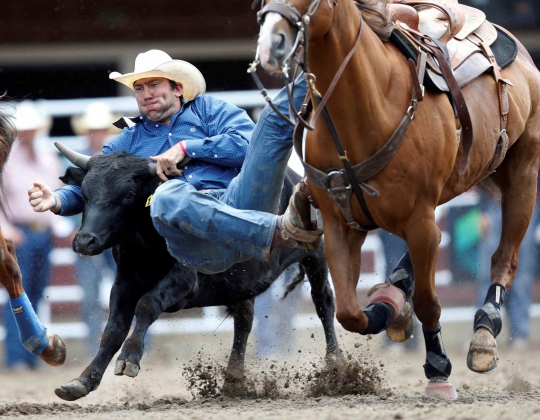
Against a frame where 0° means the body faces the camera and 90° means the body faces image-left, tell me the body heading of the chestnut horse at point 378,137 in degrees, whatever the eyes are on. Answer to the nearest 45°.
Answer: approximately 45°

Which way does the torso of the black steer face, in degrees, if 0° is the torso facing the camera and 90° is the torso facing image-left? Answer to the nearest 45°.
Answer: approximately 45°

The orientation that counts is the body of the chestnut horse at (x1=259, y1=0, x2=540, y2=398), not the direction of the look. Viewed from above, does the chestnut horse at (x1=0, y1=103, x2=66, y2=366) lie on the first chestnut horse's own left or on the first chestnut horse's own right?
on the first chestnut horse's own right
